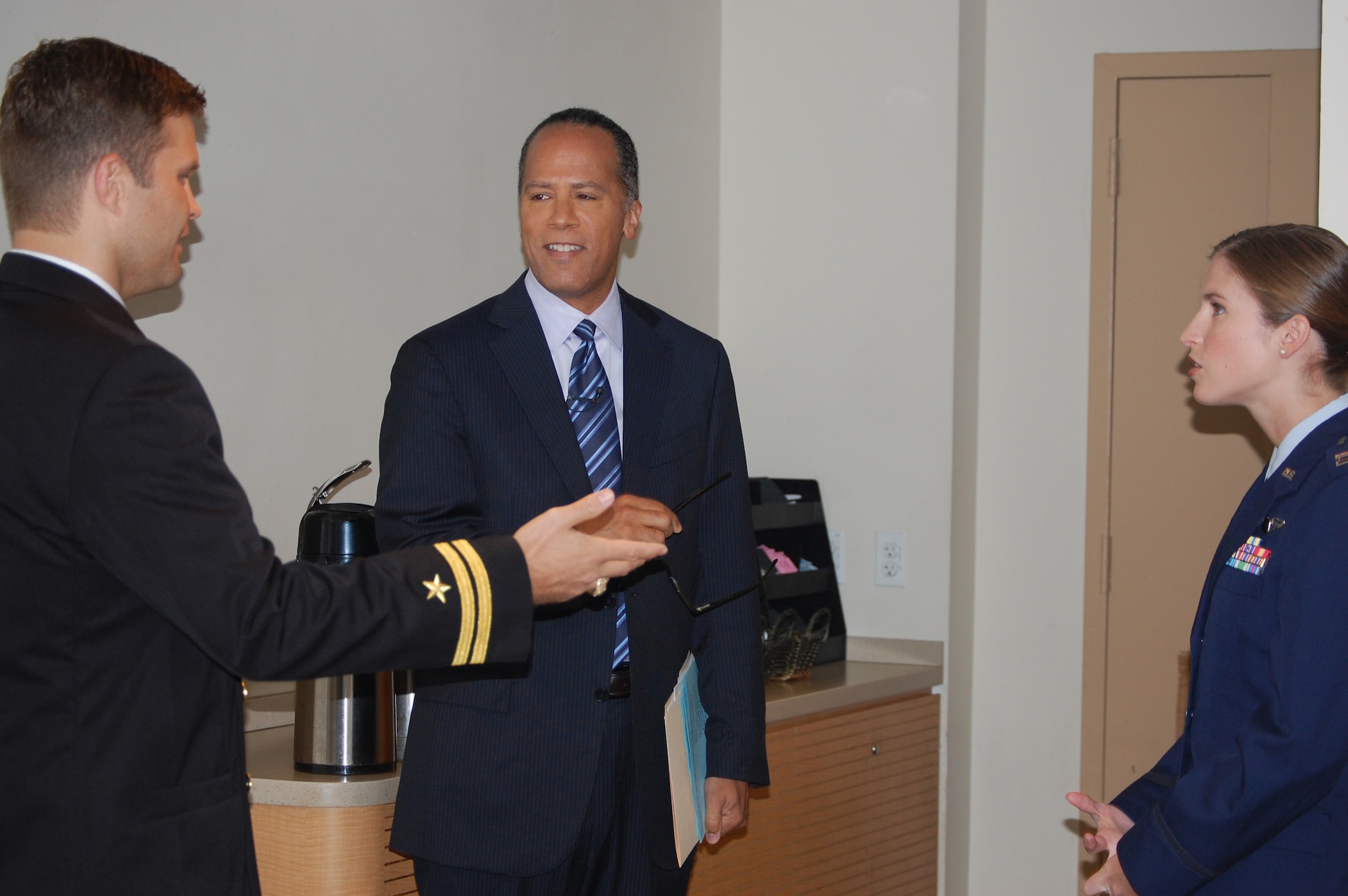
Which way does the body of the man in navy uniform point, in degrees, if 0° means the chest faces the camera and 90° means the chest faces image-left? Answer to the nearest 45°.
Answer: approximately 225°

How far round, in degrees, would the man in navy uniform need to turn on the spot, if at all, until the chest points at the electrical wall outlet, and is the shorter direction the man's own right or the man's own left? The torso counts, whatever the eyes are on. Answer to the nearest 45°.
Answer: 0° — they already face it

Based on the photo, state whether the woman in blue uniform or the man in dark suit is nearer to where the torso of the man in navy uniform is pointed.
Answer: the man in dark suit

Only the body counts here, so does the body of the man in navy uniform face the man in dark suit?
yes

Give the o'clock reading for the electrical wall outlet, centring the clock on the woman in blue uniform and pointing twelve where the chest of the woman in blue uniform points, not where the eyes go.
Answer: The electrical wall outlet is roughly at 2 o'clock from the woman in blue uniform.

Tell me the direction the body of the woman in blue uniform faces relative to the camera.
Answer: to the viewer's left

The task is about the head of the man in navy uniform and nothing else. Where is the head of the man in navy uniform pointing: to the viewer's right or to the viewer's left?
to the viewer's right

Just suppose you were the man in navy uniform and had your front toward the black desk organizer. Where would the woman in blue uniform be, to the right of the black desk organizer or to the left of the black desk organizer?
right

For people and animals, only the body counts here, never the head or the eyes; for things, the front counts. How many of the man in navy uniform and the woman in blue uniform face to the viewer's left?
1

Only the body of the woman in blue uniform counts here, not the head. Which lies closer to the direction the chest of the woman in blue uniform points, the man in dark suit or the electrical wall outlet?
the man in dark suit

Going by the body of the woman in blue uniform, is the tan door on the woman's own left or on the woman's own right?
on the woman's own right
